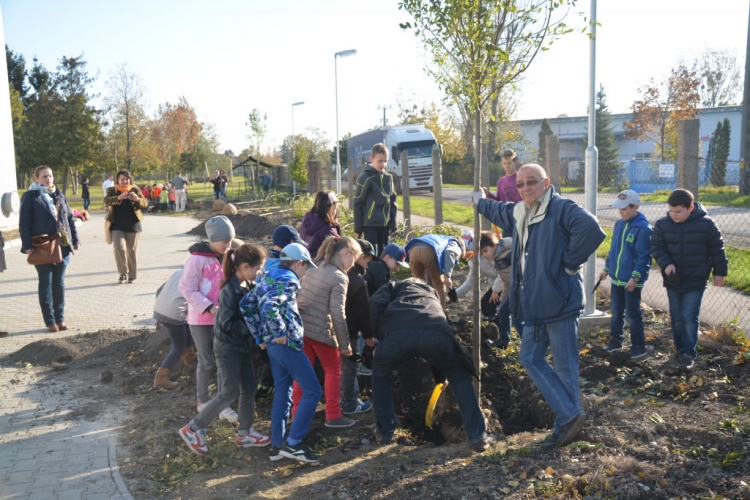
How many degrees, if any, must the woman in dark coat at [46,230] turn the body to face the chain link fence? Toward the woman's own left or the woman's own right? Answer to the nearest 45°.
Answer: approximately 45° to the woman's own left

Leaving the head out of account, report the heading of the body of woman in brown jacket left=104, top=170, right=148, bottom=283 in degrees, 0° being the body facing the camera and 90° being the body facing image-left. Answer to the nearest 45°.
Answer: approximately 0°

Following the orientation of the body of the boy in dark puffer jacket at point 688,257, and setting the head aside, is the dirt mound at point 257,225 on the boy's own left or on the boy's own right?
on the boy's own right

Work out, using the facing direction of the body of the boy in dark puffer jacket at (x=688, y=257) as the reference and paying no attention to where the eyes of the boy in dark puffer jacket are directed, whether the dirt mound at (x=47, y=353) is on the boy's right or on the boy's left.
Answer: on the boy's right

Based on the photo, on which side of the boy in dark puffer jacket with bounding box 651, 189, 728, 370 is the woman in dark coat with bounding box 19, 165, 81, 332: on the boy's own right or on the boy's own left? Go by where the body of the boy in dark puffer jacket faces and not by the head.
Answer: on the boy's own right

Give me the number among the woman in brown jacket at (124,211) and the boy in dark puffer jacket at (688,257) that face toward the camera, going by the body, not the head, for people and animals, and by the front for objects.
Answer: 2

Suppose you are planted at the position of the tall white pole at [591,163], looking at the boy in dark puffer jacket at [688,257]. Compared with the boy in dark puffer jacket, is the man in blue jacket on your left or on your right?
right

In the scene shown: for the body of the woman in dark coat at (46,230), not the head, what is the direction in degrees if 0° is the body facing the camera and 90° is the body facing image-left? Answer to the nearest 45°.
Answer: approximately 315°

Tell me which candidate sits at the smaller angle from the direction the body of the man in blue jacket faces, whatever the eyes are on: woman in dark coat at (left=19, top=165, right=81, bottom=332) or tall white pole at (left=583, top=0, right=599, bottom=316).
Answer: the woman in dark coat
